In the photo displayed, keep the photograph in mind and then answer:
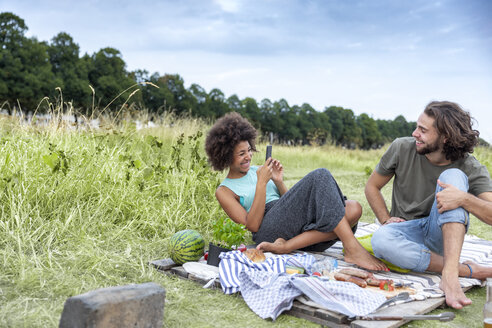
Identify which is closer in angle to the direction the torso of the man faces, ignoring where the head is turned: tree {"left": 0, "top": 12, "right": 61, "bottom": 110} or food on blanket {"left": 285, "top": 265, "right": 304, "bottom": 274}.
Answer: the food on blanket

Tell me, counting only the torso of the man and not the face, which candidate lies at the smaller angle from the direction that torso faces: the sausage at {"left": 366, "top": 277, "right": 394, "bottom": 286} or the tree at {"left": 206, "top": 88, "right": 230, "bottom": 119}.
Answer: the sausage

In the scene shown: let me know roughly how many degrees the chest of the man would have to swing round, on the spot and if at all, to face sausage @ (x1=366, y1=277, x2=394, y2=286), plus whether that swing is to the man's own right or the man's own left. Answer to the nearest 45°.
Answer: approximately 45° to the man's own right

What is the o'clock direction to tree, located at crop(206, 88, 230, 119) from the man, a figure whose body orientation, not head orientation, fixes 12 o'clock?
The tree is roughly at 5 o'clock from the man.

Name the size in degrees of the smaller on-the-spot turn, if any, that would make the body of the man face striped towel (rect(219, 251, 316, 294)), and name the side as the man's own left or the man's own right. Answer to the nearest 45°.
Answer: approximately 45° to the man's own right

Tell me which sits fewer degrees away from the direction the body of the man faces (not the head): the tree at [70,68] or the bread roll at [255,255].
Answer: the bread roll

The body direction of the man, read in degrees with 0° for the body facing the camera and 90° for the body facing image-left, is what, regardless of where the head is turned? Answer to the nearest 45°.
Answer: approximately 0°

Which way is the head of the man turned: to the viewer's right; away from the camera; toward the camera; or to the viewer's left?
to the viewer's left

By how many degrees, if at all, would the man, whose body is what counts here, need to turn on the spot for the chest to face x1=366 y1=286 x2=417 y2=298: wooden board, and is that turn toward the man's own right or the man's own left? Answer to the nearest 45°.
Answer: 0° — they already face it
